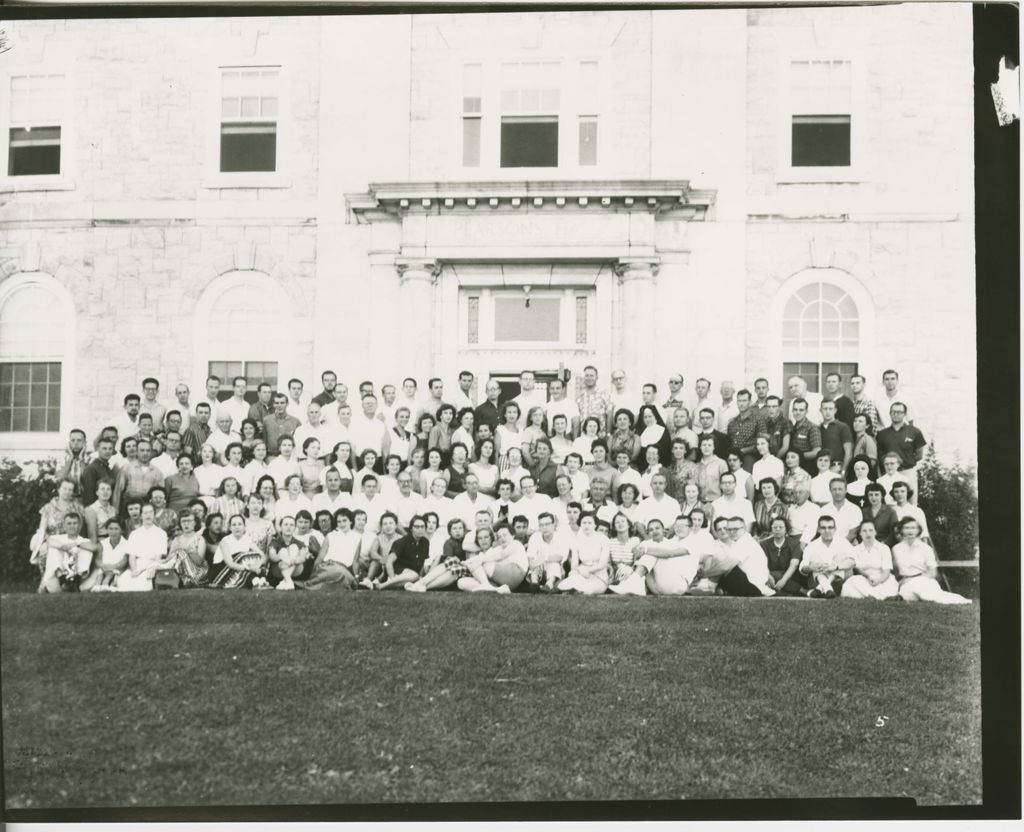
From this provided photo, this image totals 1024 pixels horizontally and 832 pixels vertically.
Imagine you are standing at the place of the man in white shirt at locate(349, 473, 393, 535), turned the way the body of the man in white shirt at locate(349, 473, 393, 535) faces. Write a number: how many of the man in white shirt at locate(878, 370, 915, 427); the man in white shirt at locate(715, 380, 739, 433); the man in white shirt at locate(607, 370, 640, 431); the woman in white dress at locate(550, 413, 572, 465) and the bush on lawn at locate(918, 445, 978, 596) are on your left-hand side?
5

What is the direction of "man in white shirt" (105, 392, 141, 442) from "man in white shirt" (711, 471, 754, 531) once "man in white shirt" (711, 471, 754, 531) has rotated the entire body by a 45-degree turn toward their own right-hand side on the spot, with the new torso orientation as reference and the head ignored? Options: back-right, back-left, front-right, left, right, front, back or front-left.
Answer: front-right

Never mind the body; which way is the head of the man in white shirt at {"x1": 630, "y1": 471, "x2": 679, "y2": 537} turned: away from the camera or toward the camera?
toward the camera

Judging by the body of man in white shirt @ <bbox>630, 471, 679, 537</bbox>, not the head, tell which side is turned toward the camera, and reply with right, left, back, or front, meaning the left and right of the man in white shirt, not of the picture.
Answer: front

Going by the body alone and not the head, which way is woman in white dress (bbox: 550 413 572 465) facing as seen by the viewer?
toward the camera

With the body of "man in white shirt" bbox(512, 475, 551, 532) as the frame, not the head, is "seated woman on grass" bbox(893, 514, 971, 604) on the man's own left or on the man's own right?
on the man's own left

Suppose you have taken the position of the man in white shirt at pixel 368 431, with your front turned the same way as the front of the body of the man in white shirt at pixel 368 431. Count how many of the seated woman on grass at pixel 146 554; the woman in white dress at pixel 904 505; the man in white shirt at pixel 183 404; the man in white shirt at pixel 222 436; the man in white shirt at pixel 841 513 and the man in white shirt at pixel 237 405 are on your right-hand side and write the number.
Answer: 4

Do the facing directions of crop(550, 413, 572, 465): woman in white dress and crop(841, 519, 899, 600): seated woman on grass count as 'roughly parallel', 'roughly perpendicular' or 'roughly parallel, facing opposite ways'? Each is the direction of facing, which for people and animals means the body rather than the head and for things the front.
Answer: roughly parallel

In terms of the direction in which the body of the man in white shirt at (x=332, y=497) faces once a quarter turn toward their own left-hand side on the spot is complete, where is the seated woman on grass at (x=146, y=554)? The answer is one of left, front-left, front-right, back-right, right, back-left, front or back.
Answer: back

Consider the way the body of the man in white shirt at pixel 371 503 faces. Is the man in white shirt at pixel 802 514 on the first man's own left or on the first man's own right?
on the first man's own left

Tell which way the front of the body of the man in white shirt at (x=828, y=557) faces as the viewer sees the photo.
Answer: toward the camera

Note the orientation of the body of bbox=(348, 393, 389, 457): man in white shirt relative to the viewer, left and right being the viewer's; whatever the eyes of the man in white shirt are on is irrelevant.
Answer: facing the viewer

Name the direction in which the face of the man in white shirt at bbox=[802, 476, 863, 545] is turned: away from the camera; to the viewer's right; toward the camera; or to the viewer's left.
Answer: toward the camera
